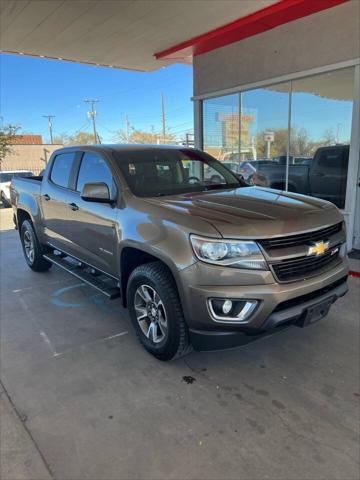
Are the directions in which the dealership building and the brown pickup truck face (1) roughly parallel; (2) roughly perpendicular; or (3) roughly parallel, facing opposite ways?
roughly perpendicular

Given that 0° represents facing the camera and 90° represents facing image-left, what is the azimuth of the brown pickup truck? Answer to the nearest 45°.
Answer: approximately 315°

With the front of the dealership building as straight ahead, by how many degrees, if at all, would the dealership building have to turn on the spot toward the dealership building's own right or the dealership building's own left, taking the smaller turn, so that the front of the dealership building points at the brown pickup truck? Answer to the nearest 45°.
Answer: approximately 45° to the dealership building's own left

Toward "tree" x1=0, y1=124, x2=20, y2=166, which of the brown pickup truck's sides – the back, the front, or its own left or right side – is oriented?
back

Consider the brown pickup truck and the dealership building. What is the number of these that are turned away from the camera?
0

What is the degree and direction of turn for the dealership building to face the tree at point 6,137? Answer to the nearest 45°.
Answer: approximately 90° to its right

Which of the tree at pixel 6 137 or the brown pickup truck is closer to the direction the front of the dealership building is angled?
the brown pickup truck
